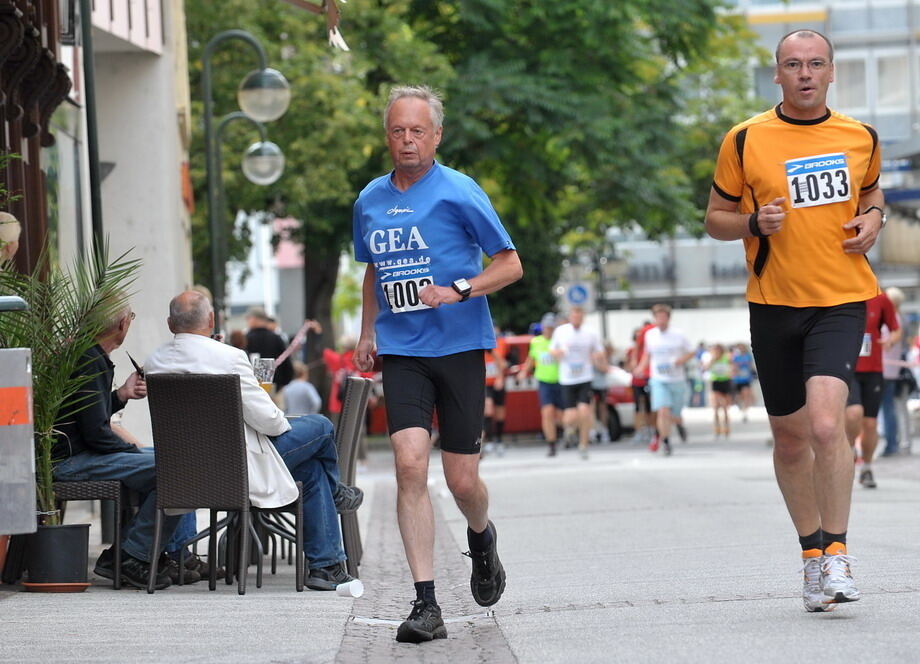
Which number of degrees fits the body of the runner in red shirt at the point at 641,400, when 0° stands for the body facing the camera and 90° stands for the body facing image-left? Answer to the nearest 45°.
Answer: approximately 0°

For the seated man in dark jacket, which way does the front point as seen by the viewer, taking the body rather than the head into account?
to the viewer's right

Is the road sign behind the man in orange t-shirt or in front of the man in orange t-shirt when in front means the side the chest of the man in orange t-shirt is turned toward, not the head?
behind

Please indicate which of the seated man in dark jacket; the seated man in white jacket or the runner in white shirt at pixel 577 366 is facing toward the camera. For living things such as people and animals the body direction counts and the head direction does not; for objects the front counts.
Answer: the runner in white shirt

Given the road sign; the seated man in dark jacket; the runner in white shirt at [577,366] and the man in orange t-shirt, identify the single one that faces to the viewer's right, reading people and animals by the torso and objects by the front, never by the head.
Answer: the seated man in dark jacket

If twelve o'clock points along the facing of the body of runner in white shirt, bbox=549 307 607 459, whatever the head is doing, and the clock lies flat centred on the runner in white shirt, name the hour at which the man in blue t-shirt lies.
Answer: The man in blue t-shirt is roughly at 12 o'clock from the runner in white shirt.

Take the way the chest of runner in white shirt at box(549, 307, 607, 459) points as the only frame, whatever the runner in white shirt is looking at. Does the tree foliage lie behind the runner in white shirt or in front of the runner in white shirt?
behind

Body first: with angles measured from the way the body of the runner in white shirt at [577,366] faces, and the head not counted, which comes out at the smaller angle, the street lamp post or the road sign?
the street lamp post

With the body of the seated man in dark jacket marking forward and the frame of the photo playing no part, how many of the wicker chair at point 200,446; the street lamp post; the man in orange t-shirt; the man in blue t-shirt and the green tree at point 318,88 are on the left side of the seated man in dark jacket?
2

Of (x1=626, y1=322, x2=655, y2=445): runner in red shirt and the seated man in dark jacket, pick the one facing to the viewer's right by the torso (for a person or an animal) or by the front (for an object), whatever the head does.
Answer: the seated man in dark jacket

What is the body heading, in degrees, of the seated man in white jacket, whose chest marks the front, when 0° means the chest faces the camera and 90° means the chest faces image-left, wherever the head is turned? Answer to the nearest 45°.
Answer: approximately 225°

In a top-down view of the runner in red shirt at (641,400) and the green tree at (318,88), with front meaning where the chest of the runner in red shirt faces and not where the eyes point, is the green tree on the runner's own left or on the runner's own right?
on the runner's own right

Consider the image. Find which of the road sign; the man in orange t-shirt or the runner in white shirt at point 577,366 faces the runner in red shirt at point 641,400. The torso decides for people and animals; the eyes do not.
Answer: the road sign

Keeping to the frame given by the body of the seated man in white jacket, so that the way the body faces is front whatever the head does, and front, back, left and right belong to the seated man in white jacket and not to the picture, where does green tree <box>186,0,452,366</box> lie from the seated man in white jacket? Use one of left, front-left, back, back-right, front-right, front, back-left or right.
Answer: front-left
